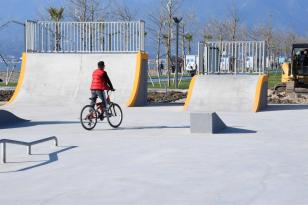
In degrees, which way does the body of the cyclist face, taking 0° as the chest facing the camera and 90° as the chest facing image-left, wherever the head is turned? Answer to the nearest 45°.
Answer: approximately 225°

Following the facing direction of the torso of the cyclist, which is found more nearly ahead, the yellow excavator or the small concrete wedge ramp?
the yellow excavator

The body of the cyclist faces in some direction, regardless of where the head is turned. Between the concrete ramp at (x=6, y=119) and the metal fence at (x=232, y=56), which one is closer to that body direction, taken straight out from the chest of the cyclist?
the metal fence

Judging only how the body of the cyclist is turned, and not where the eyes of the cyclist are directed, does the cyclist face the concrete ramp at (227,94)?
yes

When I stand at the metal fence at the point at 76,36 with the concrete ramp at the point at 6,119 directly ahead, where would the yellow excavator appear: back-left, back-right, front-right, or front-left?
back-left

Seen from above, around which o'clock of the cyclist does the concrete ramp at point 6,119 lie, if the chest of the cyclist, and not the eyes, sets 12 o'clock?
The concrete ramp is roughly at 8 o'clock from the cyclist.

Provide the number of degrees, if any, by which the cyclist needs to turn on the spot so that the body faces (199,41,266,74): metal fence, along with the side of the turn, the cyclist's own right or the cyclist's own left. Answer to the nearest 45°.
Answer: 0° — they already face it

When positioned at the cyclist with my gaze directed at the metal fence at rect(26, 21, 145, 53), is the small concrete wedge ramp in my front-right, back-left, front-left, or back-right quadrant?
back-right

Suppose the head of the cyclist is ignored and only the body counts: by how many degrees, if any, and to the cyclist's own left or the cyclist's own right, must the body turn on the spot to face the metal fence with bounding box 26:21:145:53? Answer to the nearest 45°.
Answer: approximately 45° to the cyclist's own left

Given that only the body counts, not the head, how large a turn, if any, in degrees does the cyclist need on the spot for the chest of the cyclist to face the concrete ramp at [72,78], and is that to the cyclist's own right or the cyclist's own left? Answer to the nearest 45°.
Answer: approximately 45° to the cyclist's own left
